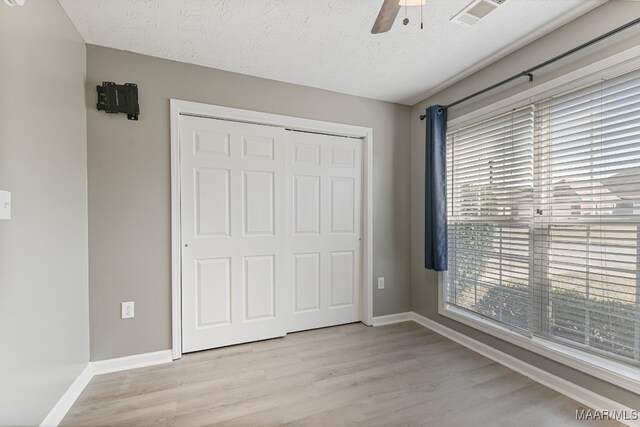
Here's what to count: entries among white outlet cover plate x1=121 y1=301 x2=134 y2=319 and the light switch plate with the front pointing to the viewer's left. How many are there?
0

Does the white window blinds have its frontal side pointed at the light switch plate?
yes

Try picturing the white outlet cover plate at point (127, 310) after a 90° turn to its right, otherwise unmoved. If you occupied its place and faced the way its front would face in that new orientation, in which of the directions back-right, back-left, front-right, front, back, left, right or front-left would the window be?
back-left

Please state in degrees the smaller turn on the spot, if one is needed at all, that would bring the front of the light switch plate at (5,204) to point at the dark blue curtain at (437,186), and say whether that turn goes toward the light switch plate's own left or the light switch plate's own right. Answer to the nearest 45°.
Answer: approximately 45° to the light switch plate's own left

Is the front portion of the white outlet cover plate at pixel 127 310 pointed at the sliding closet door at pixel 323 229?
no

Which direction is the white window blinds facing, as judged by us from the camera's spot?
facing the viewer and to the left of the viewer

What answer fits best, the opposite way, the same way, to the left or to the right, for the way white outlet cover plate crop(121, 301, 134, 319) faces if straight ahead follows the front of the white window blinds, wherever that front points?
to the left

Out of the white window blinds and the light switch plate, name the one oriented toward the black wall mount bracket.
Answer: the white window blinds

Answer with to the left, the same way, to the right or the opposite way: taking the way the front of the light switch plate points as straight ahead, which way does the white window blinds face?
the opposite way

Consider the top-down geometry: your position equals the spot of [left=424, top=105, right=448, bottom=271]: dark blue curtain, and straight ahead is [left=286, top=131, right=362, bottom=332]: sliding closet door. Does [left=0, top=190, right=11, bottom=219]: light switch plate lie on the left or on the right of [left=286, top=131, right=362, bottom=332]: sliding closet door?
left

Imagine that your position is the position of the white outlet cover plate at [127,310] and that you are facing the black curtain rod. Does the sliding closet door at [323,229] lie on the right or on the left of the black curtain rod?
left

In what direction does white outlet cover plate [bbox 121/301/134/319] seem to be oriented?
toward the camera

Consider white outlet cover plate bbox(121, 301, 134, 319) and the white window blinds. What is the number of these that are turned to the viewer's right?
0

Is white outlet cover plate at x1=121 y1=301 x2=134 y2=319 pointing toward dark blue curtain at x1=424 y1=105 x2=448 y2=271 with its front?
no

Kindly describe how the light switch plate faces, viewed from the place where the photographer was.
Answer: facing the viewer and to the right of the viewer

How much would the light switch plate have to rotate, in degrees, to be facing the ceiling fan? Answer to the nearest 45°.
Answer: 0° — it already faces it

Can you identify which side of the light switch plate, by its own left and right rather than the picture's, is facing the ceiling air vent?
front

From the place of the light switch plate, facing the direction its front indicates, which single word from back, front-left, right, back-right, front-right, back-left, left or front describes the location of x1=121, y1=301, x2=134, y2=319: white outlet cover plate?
left

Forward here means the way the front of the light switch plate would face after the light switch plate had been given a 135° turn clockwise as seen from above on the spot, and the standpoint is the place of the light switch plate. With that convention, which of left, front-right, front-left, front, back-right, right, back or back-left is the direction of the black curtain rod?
back-left
